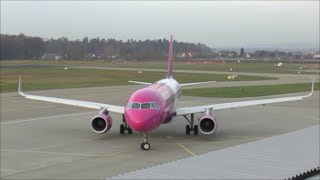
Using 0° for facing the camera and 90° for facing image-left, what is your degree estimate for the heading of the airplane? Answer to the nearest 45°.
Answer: approximately 0°
